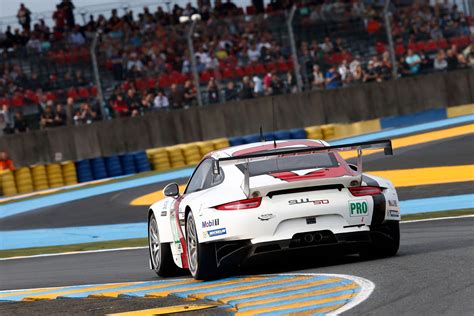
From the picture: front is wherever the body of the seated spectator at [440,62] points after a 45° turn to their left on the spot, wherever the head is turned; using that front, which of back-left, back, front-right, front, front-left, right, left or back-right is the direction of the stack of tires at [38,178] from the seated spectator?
right

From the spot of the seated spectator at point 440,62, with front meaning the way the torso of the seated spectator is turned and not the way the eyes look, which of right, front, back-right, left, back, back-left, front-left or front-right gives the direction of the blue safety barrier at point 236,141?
front-right

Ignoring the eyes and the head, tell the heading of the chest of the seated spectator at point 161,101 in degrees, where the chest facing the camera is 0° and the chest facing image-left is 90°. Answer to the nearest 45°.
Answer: approximately 0°

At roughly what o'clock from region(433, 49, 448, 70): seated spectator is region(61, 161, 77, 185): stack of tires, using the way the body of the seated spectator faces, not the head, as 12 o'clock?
The stack of tires is roughly at 2 o'clock from the seated spectator.

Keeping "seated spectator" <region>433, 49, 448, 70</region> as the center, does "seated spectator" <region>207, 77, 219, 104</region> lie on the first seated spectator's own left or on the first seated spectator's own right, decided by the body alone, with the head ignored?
on the first seated spectator's own right

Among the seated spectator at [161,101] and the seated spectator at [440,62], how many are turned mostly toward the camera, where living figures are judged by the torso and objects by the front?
2

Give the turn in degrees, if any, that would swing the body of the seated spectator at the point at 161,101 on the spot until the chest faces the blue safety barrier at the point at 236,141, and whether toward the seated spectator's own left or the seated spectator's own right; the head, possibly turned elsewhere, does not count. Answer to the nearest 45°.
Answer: approximately 90° to the seated spectator's own left

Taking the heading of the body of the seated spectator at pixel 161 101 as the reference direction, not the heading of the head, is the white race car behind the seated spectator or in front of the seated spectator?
in front
